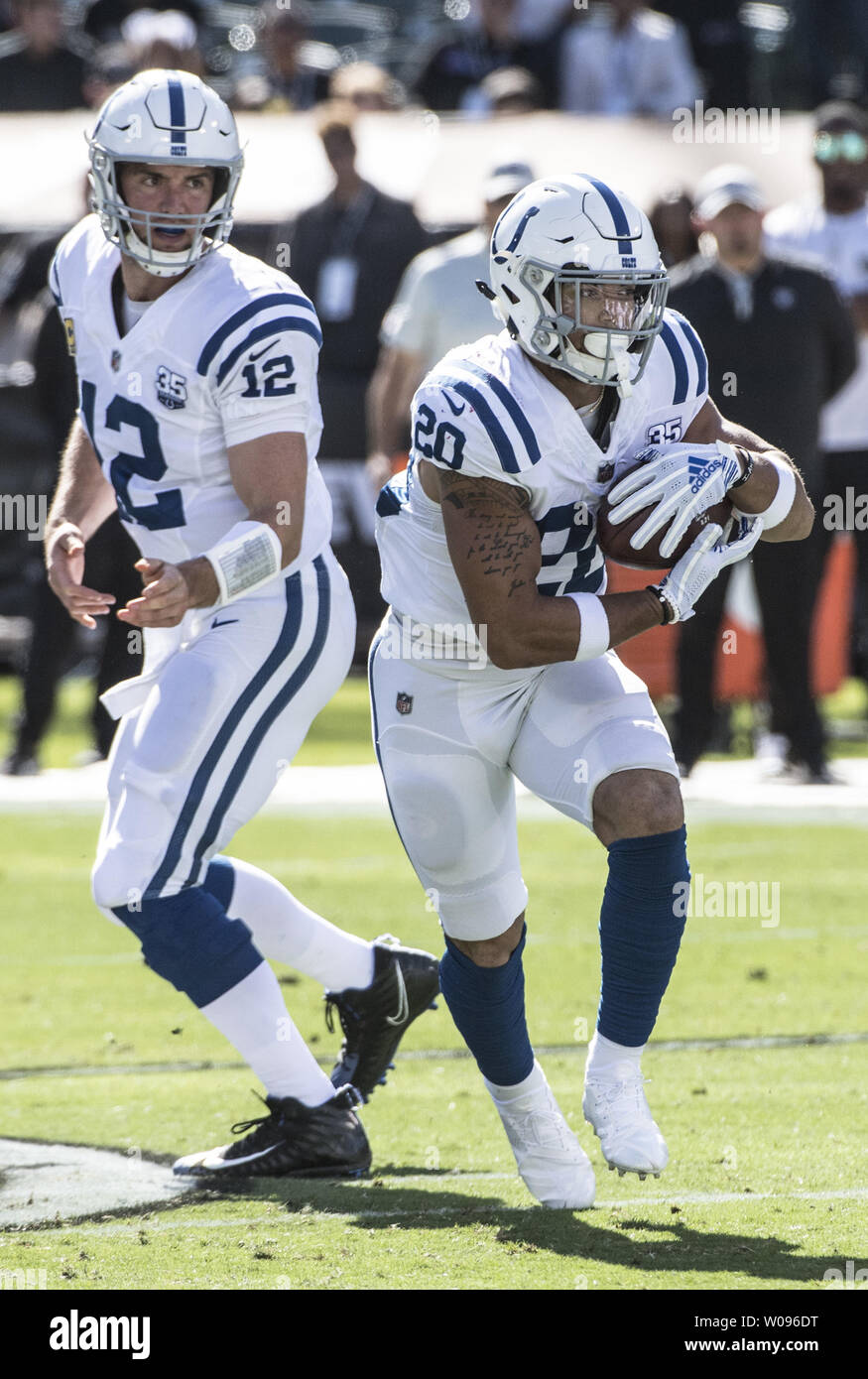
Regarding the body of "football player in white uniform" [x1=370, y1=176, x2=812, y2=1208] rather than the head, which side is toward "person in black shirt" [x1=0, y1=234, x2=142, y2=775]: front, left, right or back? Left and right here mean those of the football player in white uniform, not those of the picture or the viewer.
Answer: back

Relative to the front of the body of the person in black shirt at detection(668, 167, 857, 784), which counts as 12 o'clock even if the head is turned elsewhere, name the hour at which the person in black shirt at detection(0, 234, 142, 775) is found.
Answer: the person in black shirt at detection(0, 234, 142, 775) is roughly at 3 o'clock from the person in black shirt at detection(668, 167, 857, 784).

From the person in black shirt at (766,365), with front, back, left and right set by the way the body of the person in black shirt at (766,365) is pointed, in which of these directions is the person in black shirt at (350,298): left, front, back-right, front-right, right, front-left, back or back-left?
back-right

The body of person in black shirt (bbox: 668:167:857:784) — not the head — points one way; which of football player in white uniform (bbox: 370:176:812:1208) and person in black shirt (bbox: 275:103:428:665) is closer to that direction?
the football player in white uniform

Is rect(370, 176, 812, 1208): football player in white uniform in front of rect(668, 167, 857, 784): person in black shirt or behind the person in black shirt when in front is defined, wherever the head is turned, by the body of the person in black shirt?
in front

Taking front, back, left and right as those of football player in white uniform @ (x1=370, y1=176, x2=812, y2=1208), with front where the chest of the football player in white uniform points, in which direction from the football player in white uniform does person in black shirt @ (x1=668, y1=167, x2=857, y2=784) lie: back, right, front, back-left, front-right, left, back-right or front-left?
back-left

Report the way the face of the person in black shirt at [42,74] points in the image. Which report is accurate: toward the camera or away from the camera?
toward the camera

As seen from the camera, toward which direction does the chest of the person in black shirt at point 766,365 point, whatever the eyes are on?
toward the camera

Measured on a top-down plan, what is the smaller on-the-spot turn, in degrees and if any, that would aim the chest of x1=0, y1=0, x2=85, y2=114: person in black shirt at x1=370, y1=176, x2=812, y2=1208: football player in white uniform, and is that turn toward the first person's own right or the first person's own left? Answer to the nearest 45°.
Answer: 0° — they already face them

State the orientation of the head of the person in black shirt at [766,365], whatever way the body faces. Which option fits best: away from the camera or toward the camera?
toward the camera

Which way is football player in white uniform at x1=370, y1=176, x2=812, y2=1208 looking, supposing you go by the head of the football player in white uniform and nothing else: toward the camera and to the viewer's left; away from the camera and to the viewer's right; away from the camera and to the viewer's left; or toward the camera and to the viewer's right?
toward the camera and to the viewer's right

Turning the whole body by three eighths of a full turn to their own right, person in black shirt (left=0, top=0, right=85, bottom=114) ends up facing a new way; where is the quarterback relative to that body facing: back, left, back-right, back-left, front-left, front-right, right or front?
back-left

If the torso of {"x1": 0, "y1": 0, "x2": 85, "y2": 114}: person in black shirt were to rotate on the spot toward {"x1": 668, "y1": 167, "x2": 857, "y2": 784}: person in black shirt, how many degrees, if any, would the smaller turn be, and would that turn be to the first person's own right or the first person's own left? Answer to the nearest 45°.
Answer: approximately 45° to the first person's own left
